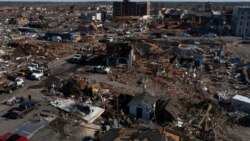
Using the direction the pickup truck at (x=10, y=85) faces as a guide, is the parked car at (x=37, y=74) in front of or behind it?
in front

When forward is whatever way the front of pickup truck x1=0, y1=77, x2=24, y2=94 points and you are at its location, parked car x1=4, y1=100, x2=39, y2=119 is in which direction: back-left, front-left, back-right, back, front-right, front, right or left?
back-right

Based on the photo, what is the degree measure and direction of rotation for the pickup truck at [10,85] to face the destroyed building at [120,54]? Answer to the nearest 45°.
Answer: approximately 45° to its right

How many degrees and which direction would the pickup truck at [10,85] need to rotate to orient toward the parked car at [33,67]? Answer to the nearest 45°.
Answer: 0° — it already faces it

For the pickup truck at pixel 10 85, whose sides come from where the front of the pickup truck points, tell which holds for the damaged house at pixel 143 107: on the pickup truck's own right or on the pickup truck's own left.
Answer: on the pickup truck's own right

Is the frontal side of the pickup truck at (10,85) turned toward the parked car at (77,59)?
yes

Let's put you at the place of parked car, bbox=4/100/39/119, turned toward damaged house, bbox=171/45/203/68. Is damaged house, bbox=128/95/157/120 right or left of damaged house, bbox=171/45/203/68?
right

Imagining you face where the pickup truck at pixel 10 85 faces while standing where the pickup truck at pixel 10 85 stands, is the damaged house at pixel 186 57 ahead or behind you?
ahead

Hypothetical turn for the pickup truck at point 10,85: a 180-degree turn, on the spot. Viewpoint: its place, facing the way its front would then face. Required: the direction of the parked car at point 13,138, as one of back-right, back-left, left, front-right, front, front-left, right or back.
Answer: front-left

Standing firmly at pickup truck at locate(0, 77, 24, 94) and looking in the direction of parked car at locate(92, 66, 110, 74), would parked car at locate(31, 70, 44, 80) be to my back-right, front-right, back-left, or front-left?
front-left

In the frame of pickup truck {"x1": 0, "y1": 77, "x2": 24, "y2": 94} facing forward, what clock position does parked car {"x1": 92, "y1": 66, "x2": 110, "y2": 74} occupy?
The parked car is roughly at 1 o'clock from the pickup truck.

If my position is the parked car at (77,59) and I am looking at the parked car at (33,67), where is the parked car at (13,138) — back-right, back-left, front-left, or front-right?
front-left

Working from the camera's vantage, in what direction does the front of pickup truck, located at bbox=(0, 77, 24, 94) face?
facing away from the viewer and to the right of the viewer
